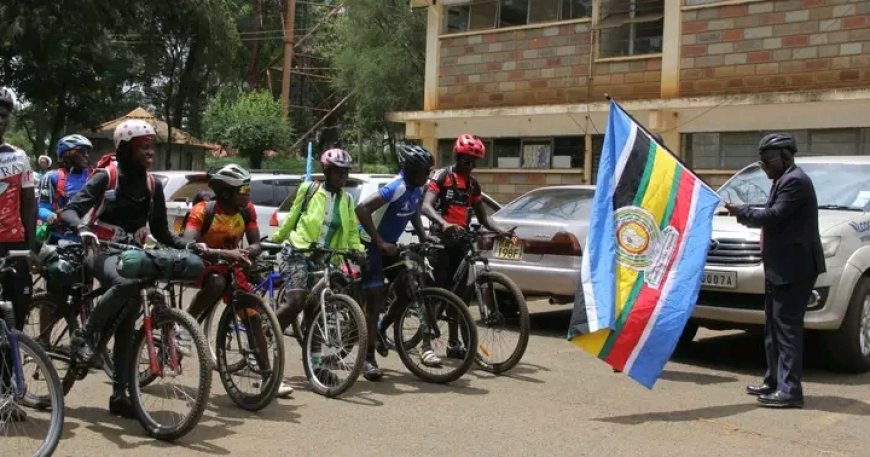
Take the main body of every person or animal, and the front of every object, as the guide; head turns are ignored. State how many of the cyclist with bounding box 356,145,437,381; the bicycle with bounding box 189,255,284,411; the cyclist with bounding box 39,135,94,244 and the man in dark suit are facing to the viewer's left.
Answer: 1

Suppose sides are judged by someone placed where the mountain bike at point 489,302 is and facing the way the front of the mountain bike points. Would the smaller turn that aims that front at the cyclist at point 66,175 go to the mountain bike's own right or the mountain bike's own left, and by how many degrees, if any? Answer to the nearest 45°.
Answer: approximately 135° to the mountain bike's own right

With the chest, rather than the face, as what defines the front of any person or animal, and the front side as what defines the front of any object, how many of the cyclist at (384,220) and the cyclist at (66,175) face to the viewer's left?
0

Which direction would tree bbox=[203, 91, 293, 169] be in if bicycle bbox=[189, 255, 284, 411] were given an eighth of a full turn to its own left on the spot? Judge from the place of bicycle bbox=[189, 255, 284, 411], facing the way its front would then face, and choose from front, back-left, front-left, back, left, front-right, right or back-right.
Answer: left

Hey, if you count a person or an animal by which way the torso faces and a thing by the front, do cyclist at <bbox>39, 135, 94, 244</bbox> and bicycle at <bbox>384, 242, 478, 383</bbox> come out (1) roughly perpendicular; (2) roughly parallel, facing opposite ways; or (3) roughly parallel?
roughly parallel

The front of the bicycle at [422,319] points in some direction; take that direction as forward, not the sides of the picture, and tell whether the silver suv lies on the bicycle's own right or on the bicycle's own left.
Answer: on the bicycle's own left

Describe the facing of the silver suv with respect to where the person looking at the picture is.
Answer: facing the viewer and to the left of the viewer

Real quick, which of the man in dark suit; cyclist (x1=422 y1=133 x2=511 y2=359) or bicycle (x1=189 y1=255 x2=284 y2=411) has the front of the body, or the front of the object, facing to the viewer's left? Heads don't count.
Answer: the man in dark suit

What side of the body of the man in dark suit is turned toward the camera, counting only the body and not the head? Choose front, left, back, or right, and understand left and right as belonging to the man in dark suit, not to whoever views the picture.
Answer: left

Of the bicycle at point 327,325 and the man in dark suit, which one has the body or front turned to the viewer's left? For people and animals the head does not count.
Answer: the man in dark suit

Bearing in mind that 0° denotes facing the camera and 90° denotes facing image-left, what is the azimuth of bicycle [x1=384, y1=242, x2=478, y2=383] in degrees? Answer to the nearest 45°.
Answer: approximately 315°

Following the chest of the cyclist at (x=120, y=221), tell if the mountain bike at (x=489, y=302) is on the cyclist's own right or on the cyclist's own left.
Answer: on the cyclist's own left

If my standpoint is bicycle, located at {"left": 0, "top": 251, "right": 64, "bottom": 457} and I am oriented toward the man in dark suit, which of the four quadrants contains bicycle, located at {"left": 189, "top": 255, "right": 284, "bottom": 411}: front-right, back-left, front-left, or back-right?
front-left

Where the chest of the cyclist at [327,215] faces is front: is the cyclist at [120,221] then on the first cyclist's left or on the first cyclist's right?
on the first cyclist's right

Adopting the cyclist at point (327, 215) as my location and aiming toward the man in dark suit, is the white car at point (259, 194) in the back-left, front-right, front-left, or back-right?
back-left

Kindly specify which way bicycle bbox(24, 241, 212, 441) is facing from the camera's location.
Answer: facing the viewer and to the right of the viewer
